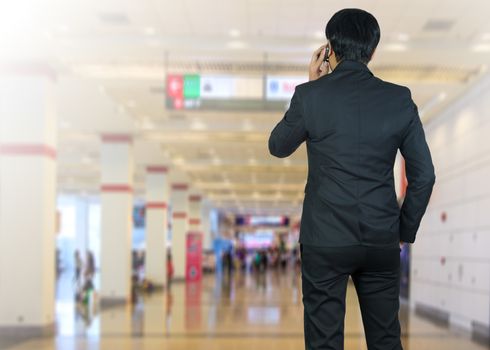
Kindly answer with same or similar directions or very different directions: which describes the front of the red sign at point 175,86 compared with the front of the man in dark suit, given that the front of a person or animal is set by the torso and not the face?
very different directions

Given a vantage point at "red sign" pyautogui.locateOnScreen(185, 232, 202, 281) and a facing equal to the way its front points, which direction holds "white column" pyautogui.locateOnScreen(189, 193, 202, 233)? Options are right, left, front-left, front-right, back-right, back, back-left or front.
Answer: back

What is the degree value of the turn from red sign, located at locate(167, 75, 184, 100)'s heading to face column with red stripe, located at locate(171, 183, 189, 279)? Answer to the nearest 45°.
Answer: approximately 180°

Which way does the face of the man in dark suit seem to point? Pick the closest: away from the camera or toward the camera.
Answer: away from the camera

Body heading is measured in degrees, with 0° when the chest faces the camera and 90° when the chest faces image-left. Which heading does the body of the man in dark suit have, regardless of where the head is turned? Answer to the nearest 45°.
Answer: approximately 180°

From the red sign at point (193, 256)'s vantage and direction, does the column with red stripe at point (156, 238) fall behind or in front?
in front

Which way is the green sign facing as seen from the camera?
toward the camera

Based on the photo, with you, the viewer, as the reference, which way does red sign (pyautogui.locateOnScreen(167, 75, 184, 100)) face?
facing the viewer

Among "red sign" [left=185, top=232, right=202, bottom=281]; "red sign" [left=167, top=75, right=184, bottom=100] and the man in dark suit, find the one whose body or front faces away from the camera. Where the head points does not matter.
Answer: the man in dark suit

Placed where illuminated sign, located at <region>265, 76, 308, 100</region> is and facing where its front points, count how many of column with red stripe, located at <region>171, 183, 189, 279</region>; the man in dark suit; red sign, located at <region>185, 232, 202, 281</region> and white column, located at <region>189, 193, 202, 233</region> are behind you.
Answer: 3

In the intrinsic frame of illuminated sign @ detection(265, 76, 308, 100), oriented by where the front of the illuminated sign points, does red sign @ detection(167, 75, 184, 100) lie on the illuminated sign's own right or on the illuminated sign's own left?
on the illuminated sign's own right
